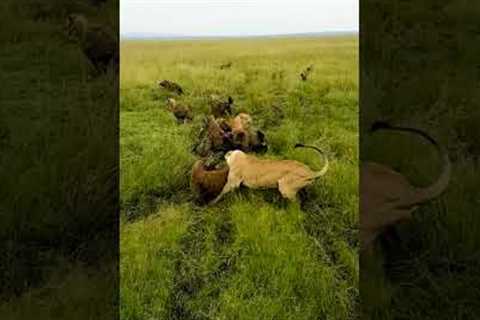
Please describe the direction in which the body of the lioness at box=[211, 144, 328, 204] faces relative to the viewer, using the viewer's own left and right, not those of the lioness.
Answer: facing to the left of the viewer
